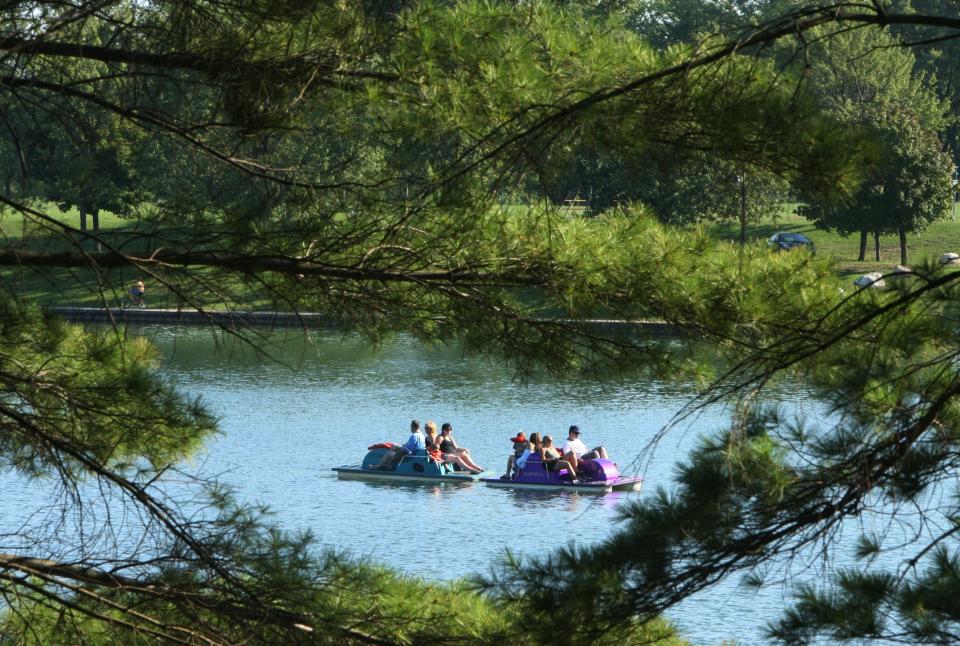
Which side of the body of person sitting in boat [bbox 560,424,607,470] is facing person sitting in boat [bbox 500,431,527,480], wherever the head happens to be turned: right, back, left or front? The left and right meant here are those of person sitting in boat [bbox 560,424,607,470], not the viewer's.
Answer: back

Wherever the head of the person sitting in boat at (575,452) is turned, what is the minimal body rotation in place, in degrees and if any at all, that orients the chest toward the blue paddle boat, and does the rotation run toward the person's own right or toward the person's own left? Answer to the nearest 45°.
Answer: approximately 180°

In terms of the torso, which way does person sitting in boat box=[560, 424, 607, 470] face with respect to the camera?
to the viewer's right

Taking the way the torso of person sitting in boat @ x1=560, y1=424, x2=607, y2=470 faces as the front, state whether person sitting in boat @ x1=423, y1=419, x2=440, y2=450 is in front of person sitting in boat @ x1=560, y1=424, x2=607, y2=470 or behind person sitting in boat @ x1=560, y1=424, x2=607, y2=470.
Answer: behind

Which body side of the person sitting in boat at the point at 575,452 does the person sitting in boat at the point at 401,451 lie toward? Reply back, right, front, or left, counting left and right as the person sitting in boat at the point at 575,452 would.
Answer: back

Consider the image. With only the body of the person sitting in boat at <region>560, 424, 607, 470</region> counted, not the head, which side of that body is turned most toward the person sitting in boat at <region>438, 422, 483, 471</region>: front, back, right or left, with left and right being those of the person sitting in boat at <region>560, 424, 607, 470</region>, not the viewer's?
back
